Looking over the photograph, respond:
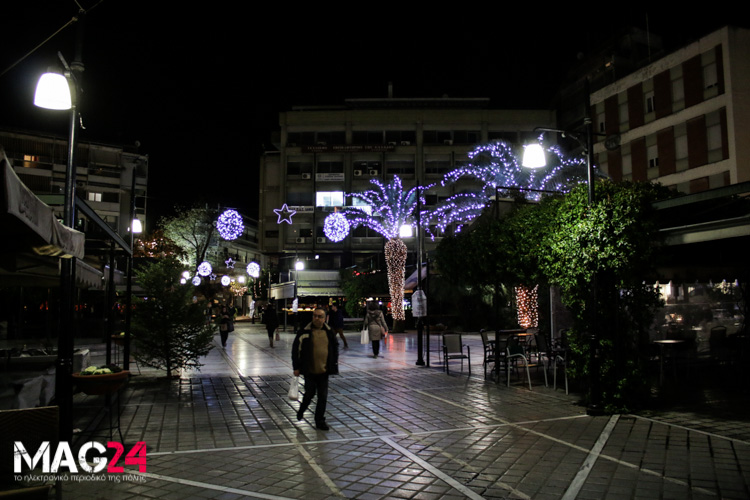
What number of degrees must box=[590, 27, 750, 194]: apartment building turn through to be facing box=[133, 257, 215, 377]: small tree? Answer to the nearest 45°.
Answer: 0° — it already faces it

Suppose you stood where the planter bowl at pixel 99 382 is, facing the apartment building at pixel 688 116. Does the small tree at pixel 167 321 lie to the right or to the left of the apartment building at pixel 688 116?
left

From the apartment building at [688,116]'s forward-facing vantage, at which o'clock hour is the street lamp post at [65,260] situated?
The street lamp post is roughly at 11 o'clock from the apartment building.

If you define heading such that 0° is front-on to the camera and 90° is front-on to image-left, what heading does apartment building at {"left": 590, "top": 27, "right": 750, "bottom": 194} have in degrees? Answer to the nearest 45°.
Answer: approximately 45°

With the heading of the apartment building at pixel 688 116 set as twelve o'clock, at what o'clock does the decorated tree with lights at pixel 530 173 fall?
The decorated tree with lights is roughly at 12 o'clock from the apartment building.

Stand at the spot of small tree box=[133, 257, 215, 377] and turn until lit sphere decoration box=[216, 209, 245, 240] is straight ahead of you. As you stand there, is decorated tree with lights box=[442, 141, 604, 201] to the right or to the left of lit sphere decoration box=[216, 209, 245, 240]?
right

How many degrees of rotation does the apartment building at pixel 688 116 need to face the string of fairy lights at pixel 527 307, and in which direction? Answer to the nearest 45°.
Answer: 0° — it already faces it

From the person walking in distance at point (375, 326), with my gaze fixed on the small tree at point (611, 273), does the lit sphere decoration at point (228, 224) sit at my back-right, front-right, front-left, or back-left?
back-right

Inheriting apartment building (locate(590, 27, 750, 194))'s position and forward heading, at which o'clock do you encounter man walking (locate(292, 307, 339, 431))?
The man walking is roughly at 11 o'clock from the apartment building.
